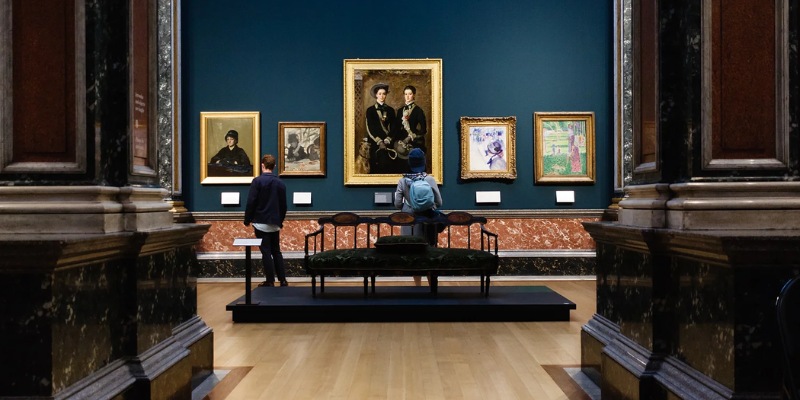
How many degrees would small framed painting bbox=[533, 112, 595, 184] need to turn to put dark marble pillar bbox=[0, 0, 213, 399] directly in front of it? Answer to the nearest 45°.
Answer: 0° — it already faces it

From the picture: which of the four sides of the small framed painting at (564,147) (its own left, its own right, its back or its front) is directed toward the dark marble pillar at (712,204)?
front

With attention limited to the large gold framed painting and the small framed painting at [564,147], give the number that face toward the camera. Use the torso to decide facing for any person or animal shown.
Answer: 2

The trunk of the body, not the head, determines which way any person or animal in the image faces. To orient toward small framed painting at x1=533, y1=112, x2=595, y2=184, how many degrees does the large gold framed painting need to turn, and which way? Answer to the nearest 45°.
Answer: approximately 90° to its left

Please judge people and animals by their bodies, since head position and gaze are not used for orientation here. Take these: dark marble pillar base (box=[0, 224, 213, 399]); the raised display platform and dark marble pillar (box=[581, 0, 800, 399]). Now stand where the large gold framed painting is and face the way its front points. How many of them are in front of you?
3

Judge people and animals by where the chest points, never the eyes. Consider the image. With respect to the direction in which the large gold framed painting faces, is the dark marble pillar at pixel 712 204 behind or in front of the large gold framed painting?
in front

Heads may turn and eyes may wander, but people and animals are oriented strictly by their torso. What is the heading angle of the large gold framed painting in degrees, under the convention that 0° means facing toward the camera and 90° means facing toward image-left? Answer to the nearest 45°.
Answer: approximately 0°

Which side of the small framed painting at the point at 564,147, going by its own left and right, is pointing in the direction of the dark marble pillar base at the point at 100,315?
front
